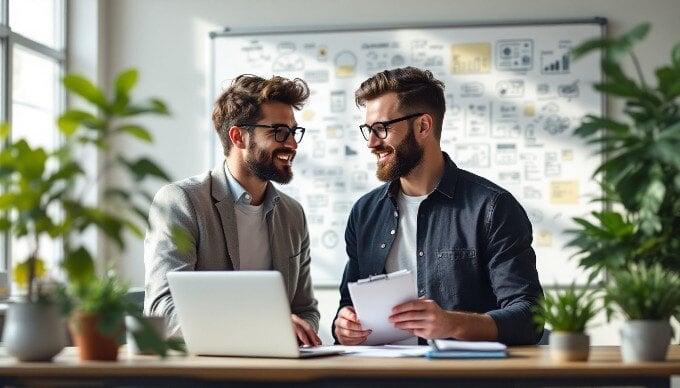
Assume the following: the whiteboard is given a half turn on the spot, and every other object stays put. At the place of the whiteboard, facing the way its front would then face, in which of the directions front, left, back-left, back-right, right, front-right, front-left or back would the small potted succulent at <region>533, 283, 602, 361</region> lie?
back

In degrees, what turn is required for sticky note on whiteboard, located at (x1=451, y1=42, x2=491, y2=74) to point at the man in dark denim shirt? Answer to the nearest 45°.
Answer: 0° — it already faces them

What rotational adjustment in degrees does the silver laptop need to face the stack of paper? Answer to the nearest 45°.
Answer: approximately 45° to its right

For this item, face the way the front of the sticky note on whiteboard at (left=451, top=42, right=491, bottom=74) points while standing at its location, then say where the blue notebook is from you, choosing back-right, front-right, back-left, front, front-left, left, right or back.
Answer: front

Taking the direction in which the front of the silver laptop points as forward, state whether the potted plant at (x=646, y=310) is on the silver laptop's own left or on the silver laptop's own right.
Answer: on the silver laptop's own right

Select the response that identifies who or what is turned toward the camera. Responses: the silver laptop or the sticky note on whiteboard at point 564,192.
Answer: the sticky note on whiteboard

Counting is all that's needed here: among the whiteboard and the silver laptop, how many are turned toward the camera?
1

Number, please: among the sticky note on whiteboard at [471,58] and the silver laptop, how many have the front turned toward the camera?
1

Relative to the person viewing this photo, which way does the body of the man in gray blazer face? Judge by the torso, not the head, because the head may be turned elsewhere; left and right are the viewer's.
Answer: facing the viewer and to the right of the viewer

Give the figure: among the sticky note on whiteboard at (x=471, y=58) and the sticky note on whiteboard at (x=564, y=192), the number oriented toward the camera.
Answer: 2

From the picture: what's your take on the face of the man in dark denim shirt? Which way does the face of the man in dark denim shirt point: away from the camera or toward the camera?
toward the camera

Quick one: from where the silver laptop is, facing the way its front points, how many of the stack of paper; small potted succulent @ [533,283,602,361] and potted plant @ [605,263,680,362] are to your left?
0

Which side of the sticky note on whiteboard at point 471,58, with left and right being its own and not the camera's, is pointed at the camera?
front

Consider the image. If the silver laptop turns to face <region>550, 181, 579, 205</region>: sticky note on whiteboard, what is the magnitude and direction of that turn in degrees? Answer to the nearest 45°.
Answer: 0° — it already faces it

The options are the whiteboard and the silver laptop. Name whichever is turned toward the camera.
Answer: the whiteboard

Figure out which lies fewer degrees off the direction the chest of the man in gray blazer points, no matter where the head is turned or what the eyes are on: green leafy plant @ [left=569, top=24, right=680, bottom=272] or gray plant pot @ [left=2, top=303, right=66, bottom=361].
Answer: the green leafy plant

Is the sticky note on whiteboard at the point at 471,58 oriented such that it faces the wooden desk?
yes

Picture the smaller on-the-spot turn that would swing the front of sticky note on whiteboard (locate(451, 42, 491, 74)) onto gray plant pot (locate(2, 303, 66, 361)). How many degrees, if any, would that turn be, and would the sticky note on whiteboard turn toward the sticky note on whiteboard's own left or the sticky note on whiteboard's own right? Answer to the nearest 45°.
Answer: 0° — it already faces it

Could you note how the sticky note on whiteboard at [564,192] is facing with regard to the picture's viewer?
facing the viewer

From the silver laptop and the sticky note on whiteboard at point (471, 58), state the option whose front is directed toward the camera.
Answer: the sticky note on whiteboard
